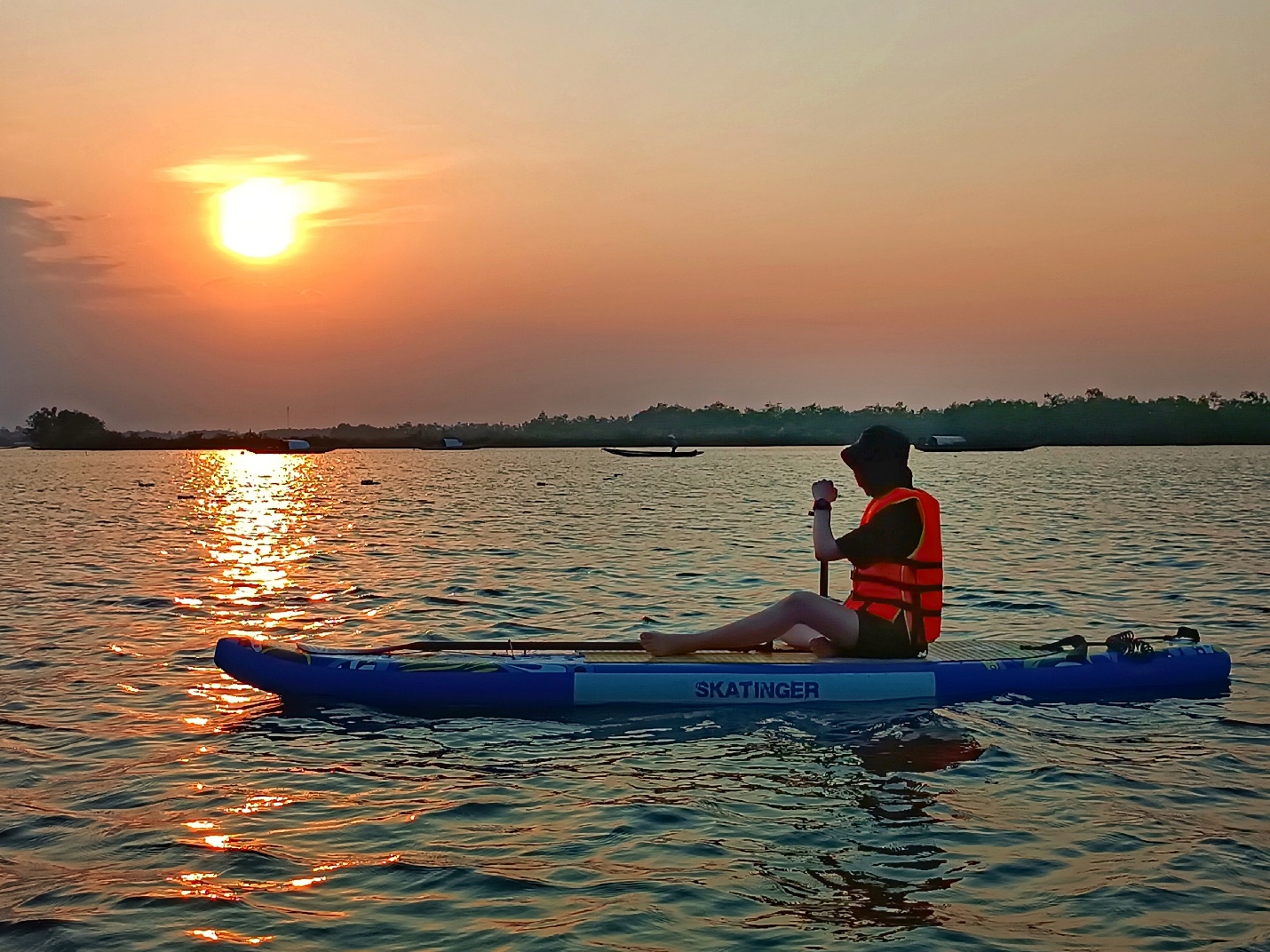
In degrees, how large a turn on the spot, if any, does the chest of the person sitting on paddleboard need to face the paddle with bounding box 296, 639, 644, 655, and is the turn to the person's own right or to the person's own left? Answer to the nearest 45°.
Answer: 0° — they already face it

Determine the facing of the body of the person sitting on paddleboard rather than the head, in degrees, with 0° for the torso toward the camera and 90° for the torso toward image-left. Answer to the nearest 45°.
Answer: approximately 90°

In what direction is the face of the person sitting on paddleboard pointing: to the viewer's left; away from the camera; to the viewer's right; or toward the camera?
to the viewer's left

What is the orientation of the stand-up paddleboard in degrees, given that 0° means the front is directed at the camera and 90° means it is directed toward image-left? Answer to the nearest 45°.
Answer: approximately 90°
